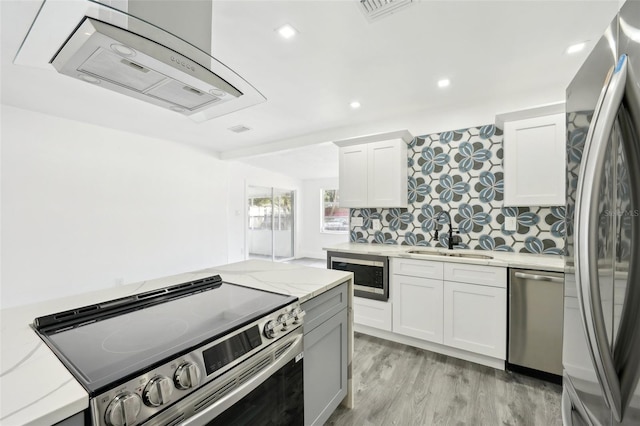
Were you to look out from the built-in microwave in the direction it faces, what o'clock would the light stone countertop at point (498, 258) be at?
The light stone countertop is roughly at 8 o'clock from the built-in microwave.

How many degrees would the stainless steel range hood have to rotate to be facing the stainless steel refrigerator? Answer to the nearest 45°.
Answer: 0° — it already faces it

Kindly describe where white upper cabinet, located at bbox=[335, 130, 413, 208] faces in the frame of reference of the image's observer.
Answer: facing the viewer and to the left of the viewer

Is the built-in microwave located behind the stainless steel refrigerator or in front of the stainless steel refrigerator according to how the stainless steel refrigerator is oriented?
in front

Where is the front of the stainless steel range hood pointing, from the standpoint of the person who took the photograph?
facing the viewer and to the right of the viewer

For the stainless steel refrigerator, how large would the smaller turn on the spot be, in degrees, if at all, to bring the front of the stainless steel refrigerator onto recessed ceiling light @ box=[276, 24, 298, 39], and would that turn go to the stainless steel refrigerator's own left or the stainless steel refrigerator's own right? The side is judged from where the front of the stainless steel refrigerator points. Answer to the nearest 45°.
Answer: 0° — it already faces it

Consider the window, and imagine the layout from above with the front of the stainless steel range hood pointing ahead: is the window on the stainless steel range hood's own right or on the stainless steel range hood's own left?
on the stainless steel range hood's own left

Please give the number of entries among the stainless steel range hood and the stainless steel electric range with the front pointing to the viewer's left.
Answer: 0

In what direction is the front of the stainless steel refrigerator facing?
to the viewer's left

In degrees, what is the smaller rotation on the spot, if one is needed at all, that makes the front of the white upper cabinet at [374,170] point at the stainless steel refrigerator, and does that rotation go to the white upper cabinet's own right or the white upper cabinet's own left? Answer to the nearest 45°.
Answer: approximately 45° to the white upper cabinet's own left

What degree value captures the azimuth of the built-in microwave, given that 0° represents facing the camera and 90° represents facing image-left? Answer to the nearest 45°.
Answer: approximately 45°

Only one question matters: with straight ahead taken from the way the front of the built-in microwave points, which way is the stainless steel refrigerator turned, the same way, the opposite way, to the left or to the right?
to the right
